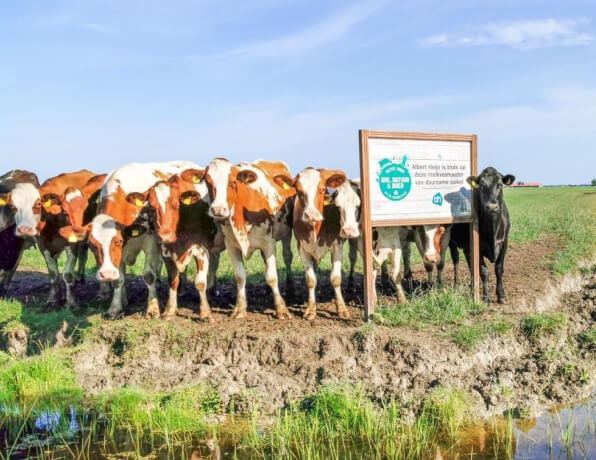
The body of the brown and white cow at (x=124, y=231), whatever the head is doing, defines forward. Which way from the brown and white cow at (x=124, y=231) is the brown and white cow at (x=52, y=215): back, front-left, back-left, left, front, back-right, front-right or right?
right

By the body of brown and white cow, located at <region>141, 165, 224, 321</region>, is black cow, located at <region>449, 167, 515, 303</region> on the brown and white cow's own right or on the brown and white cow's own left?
on the brown and white cow's own left

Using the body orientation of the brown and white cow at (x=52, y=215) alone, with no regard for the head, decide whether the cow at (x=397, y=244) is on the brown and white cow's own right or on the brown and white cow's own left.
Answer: on the brown and white cow's own left

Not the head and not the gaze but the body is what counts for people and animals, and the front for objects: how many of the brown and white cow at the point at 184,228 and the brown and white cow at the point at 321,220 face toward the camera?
2

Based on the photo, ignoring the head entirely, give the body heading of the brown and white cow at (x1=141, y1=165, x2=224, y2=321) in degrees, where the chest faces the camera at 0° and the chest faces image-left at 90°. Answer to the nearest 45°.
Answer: approximately 0°

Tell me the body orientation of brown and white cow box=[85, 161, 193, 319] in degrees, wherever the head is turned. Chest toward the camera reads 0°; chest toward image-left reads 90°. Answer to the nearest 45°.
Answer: approximately 45°

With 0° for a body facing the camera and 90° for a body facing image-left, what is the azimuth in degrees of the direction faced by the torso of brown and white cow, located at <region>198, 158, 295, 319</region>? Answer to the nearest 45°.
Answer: approximately 45°

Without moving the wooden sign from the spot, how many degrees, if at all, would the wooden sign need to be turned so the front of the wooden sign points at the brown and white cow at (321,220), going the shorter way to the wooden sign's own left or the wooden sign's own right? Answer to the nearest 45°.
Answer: approximately 135° to the wooden sign's own right
